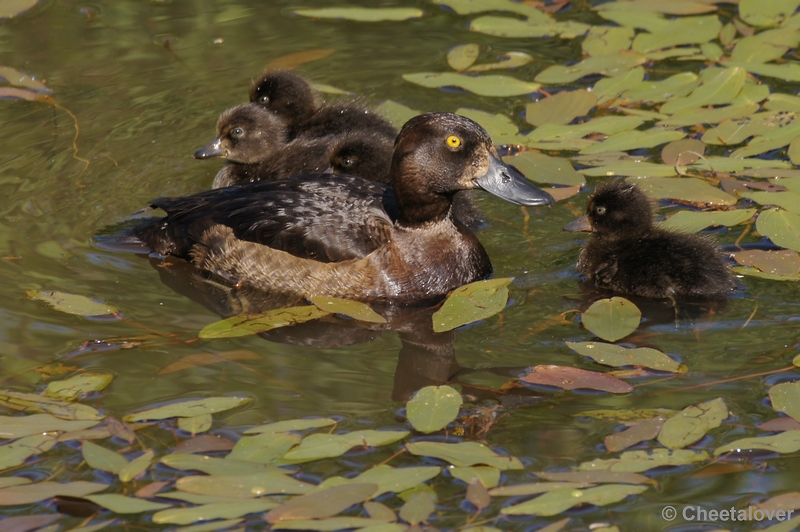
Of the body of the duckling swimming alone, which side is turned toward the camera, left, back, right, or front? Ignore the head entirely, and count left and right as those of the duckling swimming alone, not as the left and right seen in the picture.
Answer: left

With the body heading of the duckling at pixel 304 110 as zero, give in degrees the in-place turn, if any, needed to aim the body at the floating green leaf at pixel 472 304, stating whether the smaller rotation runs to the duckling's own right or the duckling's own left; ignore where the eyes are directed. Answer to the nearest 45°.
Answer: approximately 90° to the duckling's own left

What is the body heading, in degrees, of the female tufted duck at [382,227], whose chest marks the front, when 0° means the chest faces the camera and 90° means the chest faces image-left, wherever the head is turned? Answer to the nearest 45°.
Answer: approximately 270°

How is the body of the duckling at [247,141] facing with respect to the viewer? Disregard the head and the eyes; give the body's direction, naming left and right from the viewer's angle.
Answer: facing to the left of the viewer

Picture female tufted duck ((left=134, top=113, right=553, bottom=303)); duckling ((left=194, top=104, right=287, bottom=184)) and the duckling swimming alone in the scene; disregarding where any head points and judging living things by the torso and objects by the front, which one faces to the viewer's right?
the female tufted duck

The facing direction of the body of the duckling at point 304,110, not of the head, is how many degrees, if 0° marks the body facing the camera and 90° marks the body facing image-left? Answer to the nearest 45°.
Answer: approximately 90°

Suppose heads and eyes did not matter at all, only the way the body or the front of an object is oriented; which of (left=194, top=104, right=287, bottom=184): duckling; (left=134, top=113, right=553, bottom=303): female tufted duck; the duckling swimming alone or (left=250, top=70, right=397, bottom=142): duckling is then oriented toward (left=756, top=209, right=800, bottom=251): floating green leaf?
the female tufted duck

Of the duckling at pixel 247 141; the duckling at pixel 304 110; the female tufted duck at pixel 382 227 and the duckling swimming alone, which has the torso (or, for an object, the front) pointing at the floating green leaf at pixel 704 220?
the female tufted duck

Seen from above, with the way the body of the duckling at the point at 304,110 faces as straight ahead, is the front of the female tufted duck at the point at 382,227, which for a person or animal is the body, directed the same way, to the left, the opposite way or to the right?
the opposite way

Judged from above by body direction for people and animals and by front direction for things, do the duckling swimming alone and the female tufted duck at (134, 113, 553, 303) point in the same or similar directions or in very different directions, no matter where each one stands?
very different directions

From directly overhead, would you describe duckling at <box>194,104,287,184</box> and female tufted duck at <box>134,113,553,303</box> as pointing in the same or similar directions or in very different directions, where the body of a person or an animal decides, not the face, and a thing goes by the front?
very different directions
